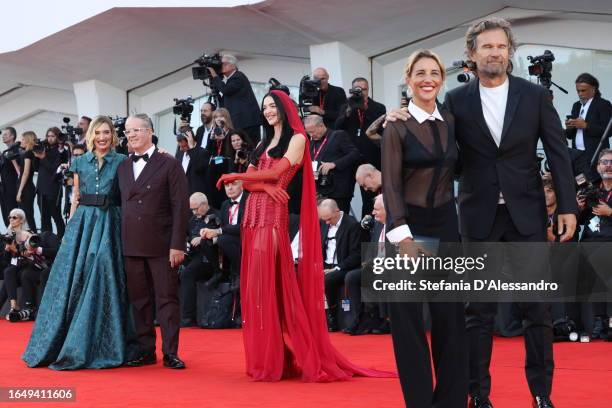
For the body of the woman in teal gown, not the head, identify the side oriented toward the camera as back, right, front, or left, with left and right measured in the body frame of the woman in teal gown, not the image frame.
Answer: front

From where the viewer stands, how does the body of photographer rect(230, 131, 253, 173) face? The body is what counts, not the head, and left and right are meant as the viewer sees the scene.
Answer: facing the viewer

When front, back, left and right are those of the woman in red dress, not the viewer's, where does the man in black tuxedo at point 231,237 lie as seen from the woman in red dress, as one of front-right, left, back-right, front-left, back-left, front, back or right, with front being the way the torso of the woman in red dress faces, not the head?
back-right

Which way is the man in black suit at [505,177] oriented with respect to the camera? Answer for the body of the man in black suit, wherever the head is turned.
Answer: toward the camera

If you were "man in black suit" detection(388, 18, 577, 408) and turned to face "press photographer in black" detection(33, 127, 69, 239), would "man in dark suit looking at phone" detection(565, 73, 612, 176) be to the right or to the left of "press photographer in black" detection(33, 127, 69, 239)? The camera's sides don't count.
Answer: right

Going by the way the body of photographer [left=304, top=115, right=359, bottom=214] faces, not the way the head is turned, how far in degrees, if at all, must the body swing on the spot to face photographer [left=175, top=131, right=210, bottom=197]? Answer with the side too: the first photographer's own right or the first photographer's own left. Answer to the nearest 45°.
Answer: approximately 90° to the first photographer's own right

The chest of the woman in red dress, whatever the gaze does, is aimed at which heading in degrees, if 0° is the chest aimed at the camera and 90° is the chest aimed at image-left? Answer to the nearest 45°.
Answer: approximately 45°

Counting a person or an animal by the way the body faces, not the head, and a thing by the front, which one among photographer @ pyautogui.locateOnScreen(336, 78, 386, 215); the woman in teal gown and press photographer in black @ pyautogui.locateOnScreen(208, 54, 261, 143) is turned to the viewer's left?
the press photographer in black

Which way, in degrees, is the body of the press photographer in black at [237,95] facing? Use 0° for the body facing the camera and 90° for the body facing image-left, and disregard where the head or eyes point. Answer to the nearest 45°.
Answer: approximately 90°

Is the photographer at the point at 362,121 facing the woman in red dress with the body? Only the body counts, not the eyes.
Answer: yes

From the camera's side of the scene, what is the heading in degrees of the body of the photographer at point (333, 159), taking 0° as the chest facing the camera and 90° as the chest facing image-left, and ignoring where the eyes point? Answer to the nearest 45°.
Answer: approximately 45°

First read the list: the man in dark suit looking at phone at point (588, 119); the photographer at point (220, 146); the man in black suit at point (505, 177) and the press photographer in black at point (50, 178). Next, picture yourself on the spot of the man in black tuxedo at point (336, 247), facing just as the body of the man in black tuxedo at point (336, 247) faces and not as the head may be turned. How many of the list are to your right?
2

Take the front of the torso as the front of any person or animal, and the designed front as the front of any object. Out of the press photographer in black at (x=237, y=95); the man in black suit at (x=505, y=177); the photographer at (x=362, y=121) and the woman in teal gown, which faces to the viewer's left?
the press photographer in black

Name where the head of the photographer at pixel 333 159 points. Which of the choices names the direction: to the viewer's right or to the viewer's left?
to the viewer's left
